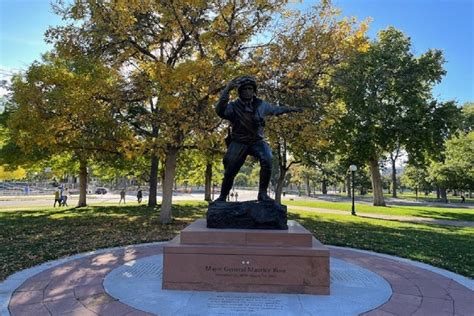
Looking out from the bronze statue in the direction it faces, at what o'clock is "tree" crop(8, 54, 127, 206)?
The tree is roughly at 4 o'clock from the bronze statue.

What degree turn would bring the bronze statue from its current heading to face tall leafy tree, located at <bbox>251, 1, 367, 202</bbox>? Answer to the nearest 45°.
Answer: approximately 180°

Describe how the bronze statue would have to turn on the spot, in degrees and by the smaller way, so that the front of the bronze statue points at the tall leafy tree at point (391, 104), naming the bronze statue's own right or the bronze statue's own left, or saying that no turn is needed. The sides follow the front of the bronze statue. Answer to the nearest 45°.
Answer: approximately 135° to the bronze statue's own left

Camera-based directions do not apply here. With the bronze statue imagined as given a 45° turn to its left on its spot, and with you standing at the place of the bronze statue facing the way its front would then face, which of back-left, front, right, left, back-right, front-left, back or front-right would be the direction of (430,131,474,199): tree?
left

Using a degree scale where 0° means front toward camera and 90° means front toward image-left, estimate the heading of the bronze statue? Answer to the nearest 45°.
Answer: approximately 0°

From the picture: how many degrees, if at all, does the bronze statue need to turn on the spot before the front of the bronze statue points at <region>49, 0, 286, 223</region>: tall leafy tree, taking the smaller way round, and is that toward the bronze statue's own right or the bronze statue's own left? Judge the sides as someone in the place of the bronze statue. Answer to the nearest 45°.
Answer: approximately 135° to the bronze statue's own right
